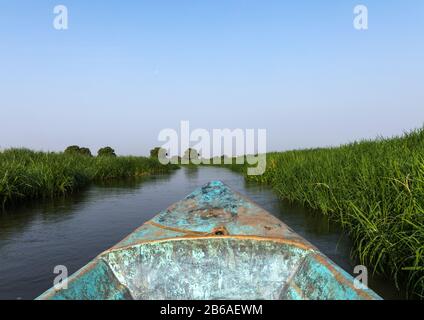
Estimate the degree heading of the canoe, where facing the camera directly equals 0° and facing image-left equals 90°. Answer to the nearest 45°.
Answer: approximately 180°
